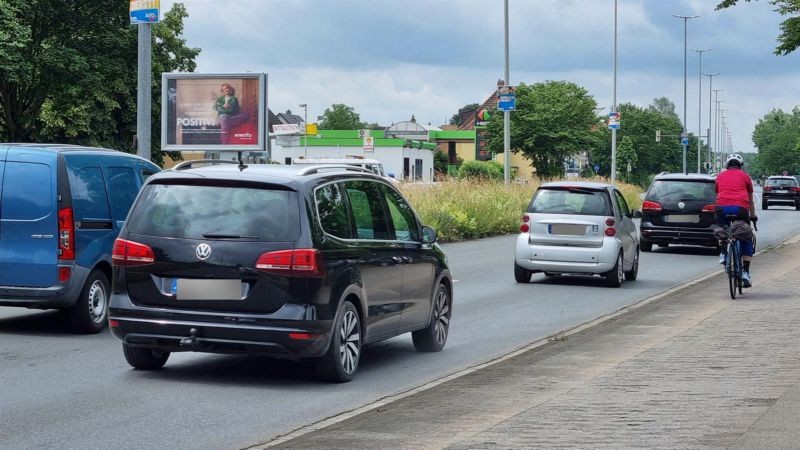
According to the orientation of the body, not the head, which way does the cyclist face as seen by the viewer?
away from the camera

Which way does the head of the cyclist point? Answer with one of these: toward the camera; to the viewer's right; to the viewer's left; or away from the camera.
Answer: away from the camera

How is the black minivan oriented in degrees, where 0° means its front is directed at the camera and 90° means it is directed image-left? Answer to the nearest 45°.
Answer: approximately 225°

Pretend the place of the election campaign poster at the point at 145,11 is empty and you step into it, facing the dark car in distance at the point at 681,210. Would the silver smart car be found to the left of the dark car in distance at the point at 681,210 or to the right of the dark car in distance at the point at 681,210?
right

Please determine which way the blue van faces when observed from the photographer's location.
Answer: facing away from the viewer and to the right of the viewer

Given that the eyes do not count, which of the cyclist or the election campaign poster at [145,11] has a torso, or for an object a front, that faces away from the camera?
the cyclist

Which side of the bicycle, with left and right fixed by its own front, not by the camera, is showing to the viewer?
back

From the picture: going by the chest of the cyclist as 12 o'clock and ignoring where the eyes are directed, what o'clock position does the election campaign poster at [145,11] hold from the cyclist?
The election campaign poster is roughly at 9 o'clock from the cyclist.
